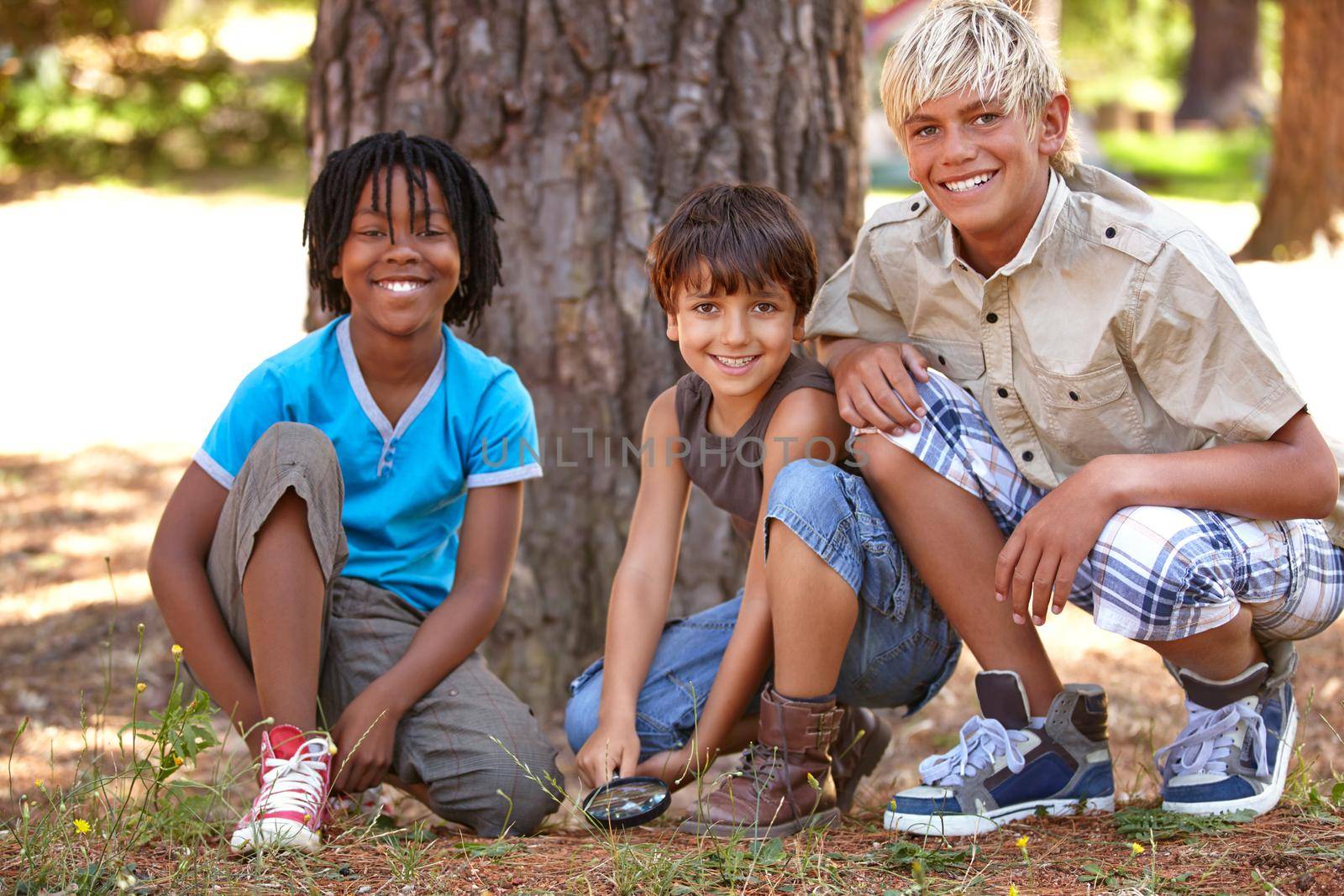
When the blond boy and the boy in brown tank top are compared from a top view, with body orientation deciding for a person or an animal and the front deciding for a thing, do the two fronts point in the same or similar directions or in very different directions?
same or similar directions

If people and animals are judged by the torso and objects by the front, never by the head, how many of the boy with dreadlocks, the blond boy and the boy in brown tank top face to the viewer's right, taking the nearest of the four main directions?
0

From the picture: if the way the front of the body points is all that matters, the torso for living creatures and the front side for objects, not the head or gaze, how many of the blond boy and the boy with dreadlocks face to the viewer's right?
0

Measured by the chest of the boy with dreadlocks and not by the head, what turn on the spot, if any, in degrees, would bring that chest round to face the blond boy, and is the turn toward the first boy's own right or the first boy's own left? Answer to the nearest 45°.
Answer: approximately 45° to the first boy's own left

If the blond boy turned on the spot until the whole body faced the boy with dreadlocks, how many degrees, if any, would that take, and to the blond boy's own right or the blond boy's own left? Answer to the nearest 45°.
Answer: approximately 45° to the blond boy's own right

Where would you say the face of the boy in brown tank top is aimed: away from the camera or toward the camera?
toward the camera

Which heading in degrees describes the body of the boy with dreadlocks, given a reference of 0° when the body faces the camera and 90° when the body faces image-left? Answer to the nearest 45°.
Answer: approximately 0°

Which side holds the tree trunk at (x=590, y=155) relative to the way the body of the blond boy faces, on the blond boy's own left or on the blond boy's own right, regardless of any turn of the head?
on the blond boy's own right

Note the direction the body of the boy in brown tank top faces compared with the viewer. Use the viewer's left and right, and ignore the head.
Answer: facing the viewer and to the left of the viewer
